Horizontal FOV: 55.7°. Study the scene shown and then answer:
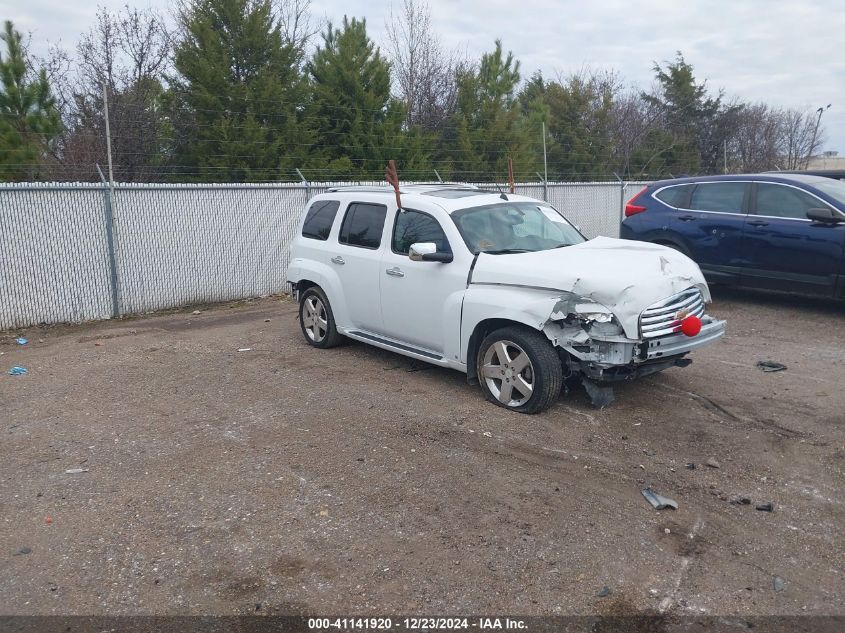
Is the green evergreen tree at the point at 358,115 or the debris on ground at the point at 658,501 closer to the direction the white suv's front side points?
the debris on ground

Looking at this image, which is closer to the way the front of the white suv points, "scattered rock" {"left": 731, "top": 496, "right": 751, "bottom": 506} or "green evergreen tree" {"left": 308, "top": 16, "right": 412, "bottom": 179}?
the scattered rock

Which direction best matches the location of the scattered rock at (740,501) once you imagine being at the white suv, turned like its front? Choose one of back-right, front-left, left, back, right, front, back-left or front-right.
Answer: front

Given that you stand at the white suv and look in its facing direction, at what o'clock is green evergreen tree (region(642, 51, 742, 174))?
The green evergreen tree is roughly at 8 o'clock from the white suv.

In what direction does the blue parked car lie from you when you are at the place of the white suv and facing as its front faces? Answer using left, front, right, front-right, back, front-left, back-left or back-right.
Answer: left

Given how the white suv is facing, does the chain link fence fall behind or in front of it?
behind

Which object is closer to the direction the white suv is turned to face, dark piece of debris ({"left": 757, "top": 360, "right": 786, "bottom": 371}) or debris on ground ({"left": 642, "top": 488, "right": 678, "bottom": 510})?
the debris on ground

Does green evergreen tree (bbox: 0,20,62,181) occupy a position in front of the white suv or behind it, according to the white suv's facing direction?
behind
